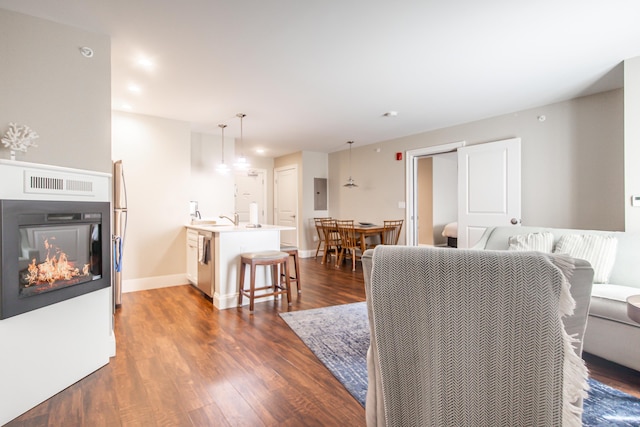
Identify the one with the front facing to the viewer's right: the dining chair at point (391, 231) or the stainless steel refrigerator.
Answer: the stainless steel refrigerator

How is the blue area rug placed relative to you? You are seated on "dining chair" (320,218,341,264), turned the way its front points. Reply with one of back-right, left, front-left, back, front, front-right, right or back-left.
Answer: back-right

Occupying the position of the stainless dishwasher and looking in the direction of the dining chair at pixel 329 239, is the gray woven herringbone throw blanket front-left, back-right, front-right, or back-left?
back-right

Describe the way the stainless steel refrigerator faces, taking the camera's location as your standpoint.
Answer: facing to the right of the viewer

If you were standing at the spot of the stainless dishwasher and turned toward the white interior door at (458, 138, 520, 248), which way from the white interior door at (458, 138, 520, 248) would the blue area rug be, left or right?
right

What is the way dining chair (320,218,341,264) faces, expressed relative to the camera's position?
facing away from the viewer and to the right of the viewer

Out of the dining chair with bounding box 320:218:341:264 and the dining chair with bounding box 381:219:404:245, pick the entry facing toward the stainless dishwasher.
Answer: the dining chair with bounding box 381:219:404:245

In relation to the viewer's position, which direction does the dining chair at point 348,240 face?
facing away from the viewer and to the right of the viewer

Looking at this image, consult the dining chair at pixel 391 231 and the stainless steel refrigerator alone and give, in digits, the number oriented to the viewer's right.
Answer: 1

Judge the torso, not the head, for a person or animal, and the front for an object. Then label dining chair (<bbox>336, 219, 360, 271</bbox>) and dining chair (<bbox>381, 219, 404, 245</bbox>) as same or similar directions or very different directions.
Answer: very different directions

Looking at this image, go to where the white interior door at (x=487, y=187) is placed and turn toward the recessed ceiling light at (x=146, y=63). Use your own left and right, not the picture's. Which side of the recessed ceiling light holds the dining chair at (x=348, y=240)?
right
